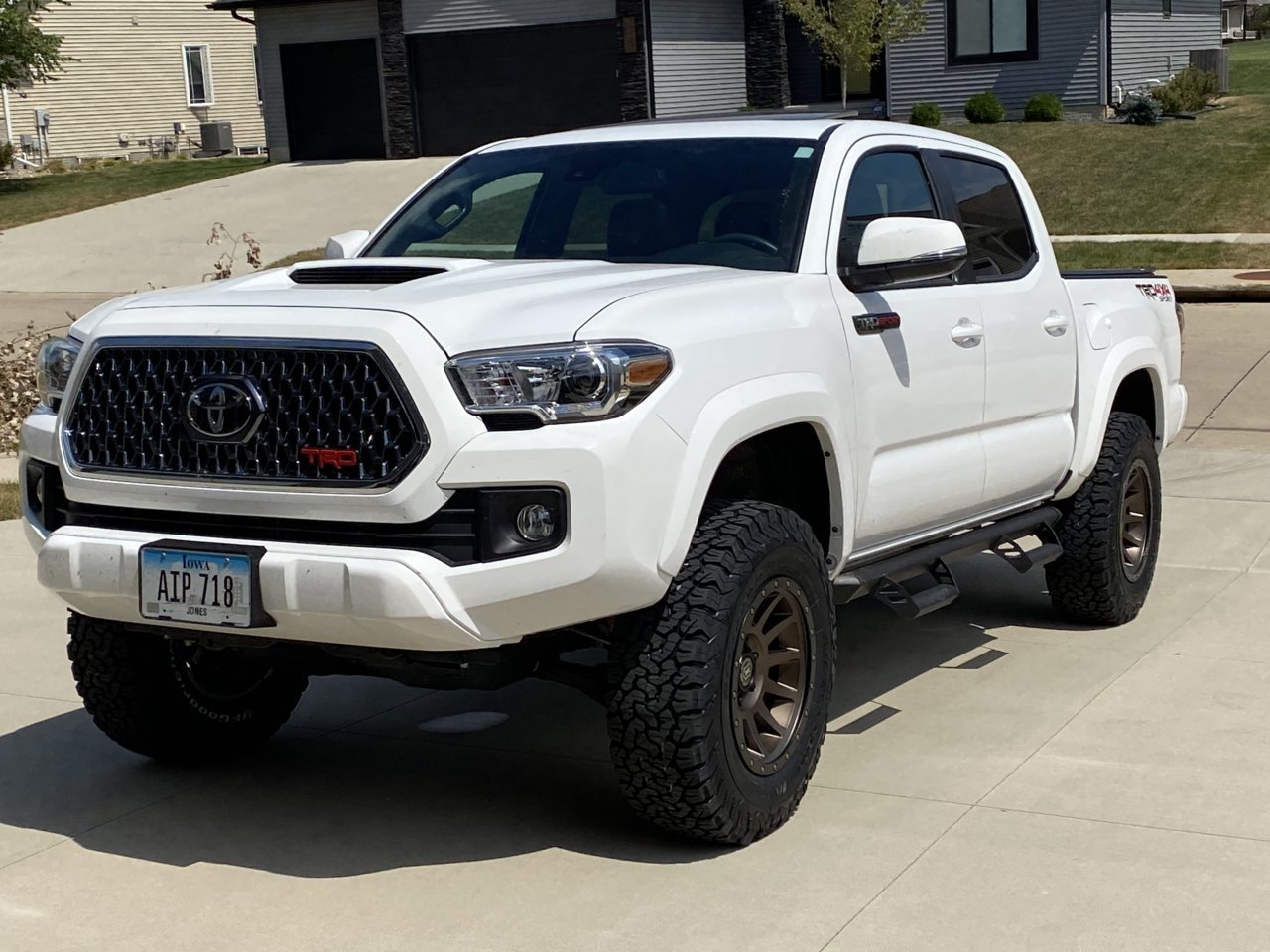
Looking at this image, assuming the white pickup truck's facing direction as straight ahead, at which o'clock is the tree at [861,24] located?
The tree is roughly at 5 o'clock from the white pickup truck.

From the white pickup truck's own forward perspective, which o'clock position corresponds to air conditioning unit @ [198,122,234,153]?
The air conditioning unit is roughly at 4 o'clock from the white pickup truck.

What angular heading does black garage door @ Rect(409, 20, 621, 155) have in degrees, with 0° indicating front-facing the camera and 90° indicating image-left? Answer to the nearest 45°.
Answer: approximately 315°

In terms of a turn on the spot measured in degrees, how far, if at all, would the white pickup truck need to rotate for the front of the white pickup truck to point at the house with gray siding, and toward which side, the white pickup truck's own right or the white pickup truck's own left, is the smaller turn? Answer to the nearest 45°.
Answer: approximately 135° to the white pickup truck's own right

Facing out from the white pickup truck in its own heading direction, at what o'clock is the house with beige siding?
The house with beige siding is roughly at 4 o'clock from the white pickup truck.

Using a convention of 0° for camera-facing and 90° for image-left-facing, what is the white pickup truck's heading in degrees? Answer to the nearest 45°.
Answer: approximately 45°

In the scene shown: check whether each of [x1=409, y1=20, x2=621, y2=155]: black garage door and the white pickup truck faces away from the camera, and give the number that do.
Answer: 0

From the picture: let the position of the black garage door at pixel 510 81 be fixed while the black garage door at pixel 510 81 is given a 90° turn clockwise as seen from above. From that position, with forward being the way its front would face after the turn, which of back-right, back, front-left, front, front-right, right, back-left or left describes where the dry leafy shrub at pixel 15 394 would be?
front-left

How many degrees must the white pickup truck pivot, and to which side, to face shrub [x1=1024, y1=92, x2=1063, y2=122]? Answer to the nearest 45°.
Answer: approximately 135° to its right

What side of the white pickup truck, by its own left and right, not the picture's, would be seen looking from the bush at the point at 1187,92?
back
